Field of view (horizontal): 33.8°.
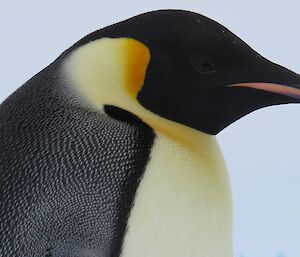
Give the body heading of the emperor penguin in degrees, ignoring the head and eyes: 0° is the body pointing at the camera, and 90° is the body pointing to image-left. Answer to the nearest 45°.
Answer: approximately 270°
